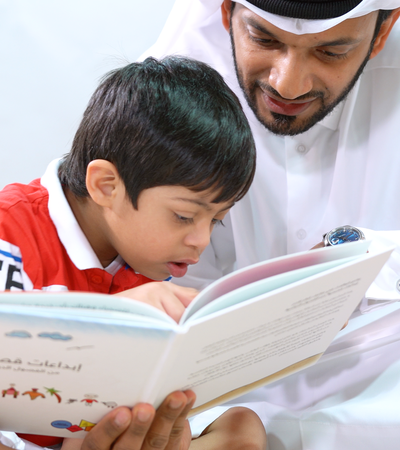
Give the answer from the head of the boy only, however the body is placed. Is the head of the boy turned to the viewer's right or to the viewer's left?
to the viewer's right

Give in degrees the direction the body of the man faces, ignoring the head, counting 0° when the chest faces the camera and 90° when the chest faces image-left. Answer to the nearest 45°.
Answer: approximately 0°

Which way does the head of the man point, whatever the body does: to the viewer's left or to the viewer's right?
to the viewer's left

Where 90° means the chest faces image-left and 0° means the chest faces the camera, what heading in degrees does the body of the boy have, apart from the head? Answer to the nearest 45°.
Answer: approximately 315°
